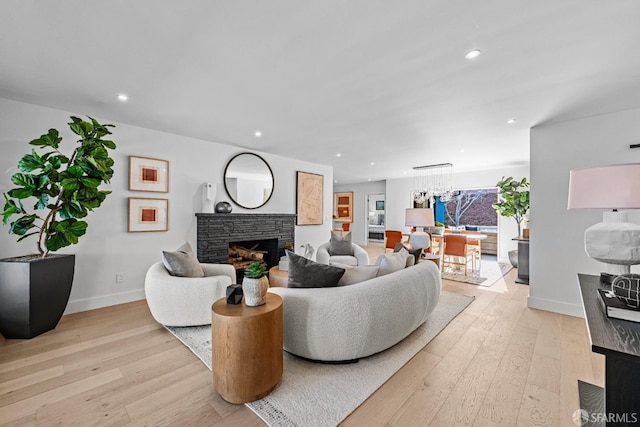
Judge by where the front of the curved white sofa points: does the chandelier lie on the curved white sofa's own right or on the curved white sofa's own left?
on the curved white sofa's own right

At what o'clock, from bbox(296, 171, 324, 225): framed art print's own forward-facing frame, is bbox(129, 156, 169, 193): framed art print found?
bbox(129, 156, 169, 193): framed art print is roughly at 3 o'clock from bbox(296, 171, 324, 225): framed art print.

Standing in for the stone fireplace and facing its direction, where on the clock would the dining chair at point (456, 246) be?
The dining chair is roughly at 11 o'clock from the stone fireplace.

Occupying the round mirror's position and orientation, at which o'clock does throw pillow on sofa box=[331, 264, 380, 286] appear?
The throw pillow on sofa is roughly at 1 o'clock from the round mirror.

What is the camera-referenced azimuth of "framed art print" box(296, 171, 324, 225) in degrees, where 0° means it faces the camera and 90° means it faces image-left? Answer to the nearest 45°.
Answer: approximately 315°

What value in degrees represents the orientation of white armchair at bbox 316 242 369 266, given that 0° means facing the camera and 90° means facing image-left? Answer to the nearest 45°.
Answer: approximately 0°

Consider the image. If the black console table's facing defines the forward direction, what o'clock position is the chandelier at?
The chandelier is roughly at 2 o'clock from the black console table.

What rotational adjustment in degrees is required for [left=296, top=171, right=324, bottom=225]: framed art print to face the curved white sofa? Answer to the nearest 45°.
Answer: approximately 45° to its right
